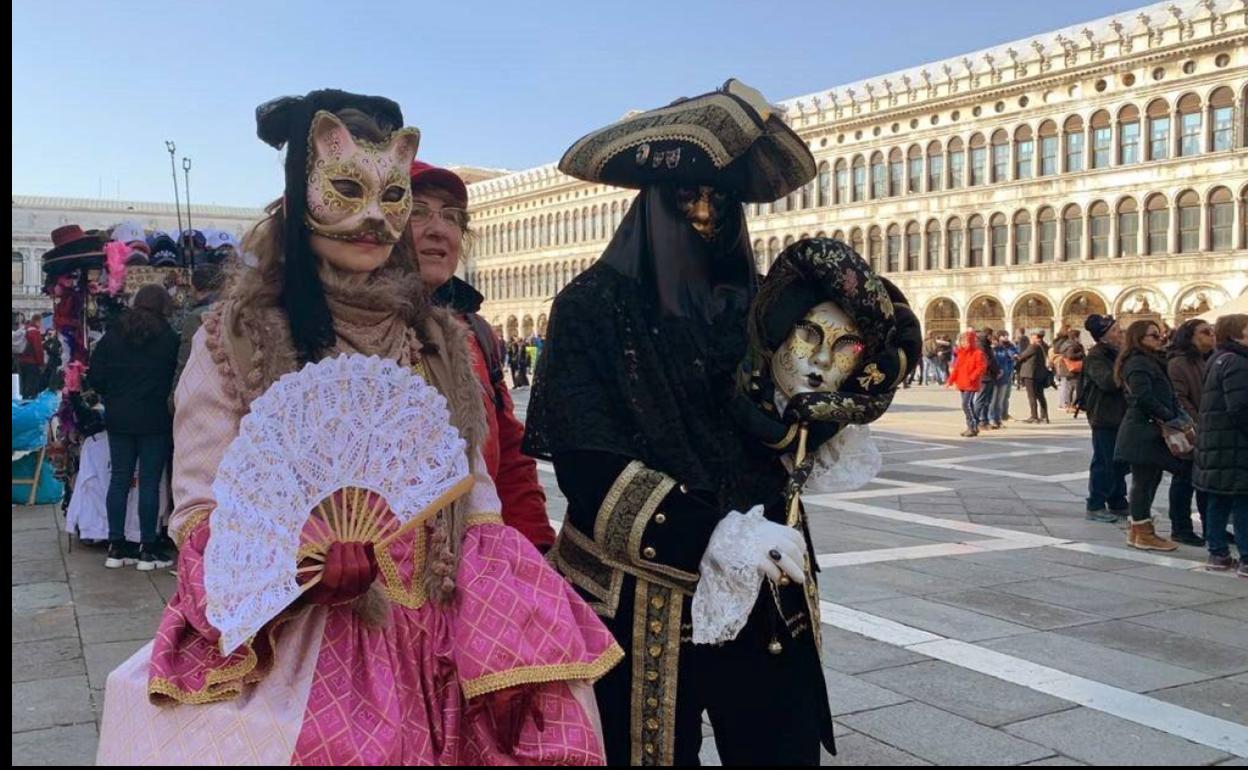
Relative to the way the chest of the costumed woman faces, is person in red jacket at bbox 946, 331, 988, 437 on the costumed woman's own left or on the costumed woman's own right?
on the costumed woman's own left

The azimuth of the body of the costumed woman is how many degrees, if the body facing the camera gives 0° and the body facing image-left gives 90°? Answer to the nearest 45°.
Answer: approximately 315°

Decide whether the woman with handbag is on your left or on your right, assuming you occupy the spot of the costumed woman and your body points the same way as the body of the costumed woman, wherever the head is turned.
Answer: on your left

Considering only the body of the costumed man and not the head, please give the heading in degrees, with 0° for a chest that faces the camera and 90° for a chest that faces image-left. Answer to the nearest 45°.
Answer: approximately 315°

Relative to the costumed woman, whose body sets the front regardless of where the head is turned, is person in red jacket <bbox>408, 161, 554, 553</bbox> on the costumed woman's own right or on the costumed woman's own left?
on the costumed woman's own left
